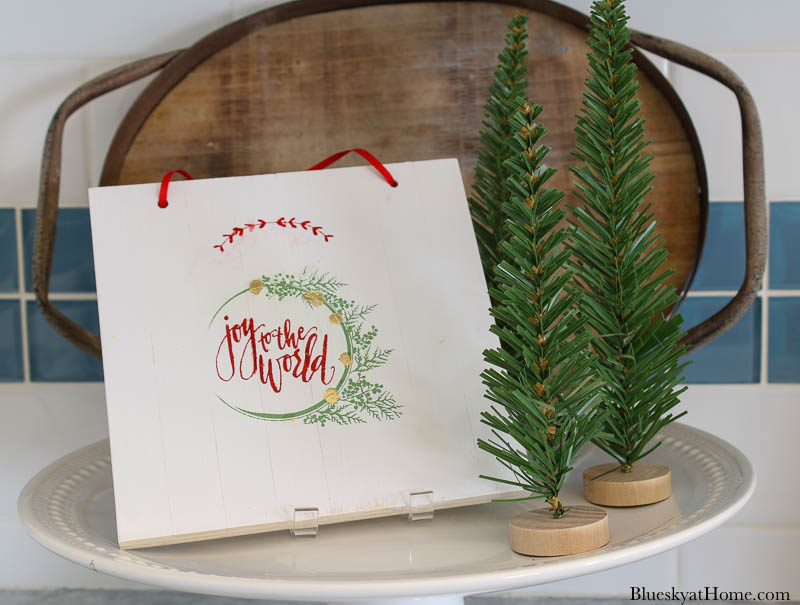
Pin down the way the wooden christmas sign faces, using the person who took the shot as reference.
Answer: facing the viewer
